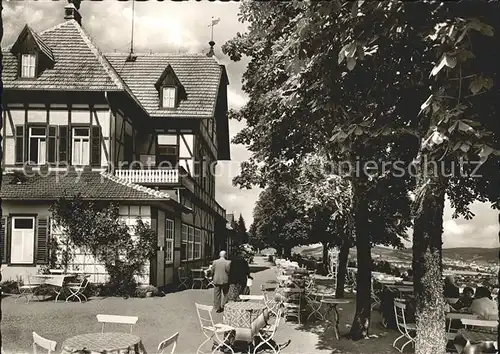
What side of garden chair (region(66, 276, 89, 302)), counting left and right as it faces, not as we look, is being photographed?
left

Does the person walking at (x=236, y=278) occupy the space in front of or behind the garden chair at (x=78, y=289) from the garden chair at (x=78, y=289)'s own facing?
behind

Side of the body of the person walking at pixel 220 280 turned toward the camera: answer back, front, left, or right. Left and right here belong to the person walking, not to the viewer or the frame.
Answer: back

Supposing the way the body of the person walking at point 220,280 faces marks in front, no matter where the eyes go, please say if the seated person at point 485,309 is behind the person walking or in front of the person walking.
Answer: behind

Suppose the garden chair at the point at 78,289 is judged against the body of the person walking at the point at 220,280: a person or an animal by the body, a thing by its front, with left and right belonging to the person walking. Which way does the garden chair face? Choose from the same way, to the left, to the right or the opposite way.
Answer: to the left
